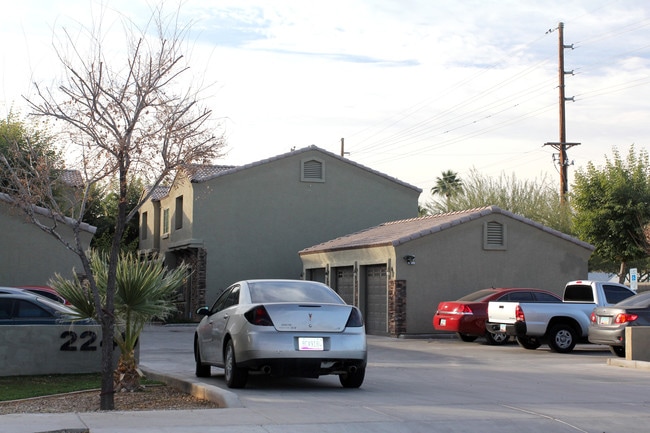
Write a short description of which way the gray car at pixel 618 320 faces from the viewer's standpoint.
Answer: facing away from the viewer and to the right of the viewer

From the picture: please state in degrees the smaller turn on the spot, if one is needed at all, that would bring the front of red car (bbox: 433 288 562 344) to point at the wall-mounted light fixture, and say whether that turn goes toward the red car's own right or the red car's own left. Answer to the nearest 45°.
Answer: approximately 90° to the red car's own left

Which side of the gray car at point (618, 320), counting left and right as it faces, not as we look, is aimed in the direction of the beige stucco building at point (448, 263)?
left

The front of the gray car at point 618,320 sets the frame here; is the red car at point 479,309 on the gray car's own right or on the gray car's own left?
on the gray car's own left

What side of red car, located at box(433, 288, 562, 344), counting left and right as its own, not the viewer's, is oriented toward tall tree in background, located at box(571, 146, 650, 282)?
front
